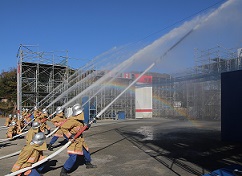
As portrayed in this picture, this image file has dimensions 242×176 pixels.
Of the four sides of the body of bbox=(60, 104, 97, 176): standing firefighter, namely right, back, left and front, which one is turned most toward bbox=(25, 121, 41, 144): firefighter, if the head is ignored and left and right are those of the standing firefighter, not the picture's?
back

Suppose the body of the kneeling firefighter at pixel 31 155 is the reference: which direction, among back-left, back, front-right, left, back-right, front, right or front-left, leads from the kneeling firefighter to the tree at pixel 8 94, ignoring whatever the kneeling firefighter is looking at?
left

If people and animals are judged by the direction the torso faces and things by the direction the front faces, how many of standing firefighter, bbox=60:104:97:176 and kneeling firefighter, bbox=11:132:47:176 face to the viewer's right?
2

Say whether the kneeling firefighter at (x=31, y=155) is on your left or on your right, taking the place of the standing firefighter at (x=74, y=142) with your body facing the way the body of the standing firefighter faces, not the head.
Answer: on your right

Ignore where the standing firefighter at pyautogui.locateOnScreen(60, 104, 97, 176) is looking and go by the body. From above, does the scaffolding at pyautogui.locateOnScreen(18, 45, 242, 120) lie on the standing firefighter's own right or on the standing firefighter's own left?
on the standing firefighter's own left

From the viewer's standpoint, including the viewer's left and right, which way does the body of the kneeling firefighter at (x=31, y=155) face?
facing to the right of the viewer

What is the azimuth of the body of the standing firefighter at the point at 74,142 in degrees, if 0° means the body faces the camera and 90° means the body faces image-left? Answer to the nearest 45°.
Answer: approximately 270°

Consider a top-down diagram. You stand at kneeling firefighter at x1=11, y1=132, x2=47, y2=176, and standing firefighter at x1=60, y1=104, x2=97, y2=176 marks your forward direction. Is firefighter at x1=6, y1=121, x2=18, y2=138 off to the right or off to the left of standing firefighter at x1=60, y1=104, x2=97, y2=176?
left

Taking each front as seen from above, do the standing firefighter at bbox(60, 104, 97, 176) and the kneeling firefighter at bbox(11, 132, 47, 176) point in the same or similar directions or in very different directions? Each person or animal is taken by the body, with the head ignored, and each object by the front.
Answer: same or similar directions
